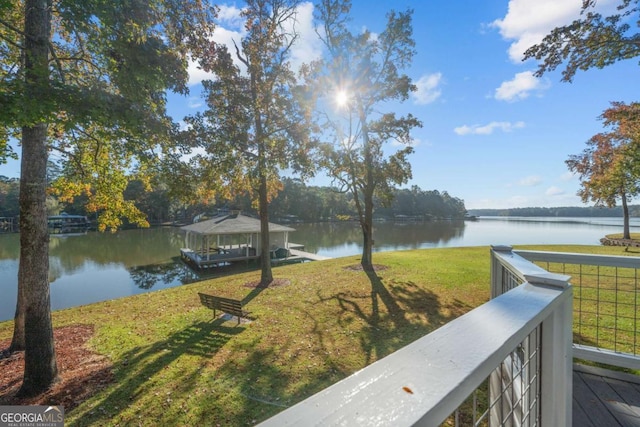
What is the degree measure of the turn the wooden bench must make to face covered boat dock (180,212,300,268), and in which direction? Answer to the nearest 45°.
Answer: approximately 45° to its left

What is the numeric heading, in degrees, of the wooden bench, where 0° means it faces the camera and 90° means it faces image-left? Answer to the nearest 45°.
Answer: approximately 225°

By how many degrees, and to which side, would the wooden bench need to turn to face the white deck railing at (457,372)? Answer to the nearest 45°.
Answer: approximately 135° to its right

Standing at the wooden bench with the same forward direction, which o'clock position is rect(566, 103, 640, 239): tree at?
The tree is roughly at 1 o'clock from the wooden bench.
